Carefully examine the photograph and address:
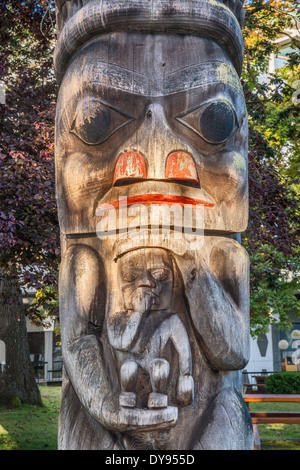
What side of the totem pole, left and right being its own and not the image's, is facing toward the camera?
front

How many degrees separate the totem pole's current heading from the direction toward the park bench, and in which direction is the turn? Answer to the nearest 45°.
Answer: approximately 180°
